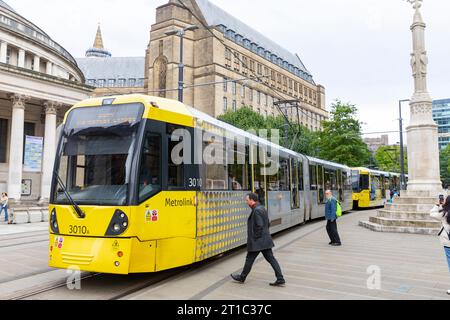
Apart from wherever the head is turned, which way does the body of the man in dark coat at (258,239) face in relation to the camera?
to the viewer's left

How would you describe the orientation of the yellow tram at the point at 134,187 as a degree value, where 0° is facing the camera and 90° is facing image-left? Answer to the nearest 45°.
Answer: approximately 45°

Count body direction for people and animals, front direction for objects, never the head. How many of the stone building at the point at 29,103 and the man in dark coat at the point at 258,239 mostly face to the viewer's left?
1

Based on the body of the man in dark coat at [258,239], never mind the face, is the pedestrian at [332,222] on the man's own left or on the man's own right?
on the man's own right

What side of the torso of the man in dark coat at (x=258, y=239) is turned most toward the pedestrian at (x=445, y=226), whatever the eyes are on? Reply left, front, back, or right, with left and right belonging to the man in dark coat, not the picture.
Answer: back

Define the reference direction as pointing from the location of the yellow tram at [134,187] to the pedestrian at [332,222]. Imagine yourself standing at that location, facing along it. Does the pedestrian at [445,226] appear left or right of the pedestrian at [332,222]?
right

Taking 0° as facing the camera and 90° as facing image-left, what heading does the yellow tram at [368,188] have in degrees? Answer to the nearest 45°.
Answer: approximately 45°

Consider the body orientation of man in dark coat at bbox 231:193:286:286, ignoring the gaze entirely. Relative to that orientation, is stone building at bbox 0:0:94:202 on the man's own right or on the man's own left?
on the man's own right
